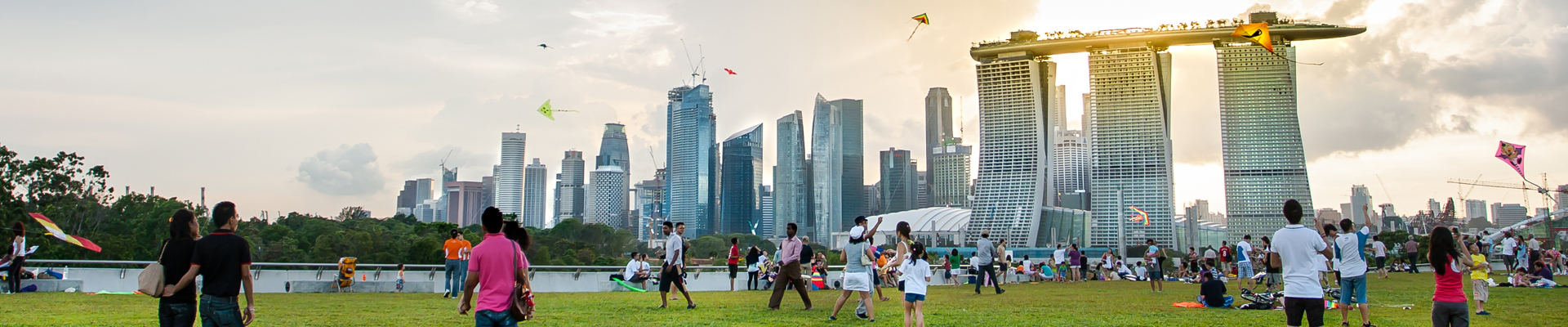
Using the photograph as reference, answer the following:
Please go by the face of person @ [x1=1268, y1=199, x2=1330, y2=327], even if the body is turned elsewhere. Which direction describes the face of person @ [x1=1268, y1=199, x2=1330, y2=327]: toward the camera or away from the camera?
away from the camera

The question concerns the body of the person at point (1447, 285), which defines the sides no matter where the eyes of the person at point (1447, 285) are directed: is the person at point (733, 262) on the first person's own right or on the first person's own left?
on the first person's own left

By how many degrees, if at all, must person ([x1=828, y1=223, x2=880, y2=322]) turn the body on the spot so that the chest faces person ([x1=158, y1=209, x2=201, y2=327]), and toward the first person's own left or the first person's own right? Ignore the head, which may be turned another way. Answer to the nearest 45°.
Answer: approximately 135° to the first person's own left

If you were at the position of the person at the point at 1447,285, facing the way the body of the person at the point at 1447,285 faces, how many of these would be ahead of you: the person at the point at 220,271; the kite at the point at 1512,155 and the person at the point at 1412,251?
2

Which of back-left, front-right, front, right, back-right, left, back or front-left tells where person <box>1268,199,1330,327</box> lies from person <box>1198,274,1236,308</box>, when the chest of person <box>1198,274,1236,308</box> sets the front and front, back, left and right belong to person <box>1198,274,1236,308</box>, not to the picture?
back

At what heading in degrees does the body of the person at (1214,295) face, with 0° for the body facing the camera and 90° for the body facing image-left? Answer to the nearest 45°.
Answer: approximately 180°

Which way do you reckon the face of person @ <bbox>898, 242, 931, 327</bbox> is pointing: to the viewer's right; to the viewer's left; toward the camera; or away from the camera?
away from the camera

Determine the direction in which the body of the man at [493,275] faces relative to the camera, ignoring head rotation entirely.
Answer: away from the camera

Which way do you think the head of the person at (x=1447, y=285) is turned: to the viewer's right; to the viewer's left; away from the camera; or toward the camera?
away from the camera

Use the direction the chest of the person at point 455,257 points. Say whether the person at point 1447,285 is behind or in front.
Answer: behind

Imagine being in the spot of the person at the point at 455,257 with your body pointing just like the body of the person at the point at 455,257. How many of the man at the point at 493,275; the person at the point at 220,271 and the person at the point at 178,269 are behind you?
3

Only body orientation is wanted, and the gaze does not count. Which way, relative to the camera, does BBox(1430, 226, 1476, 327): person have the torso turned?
away from the camera
